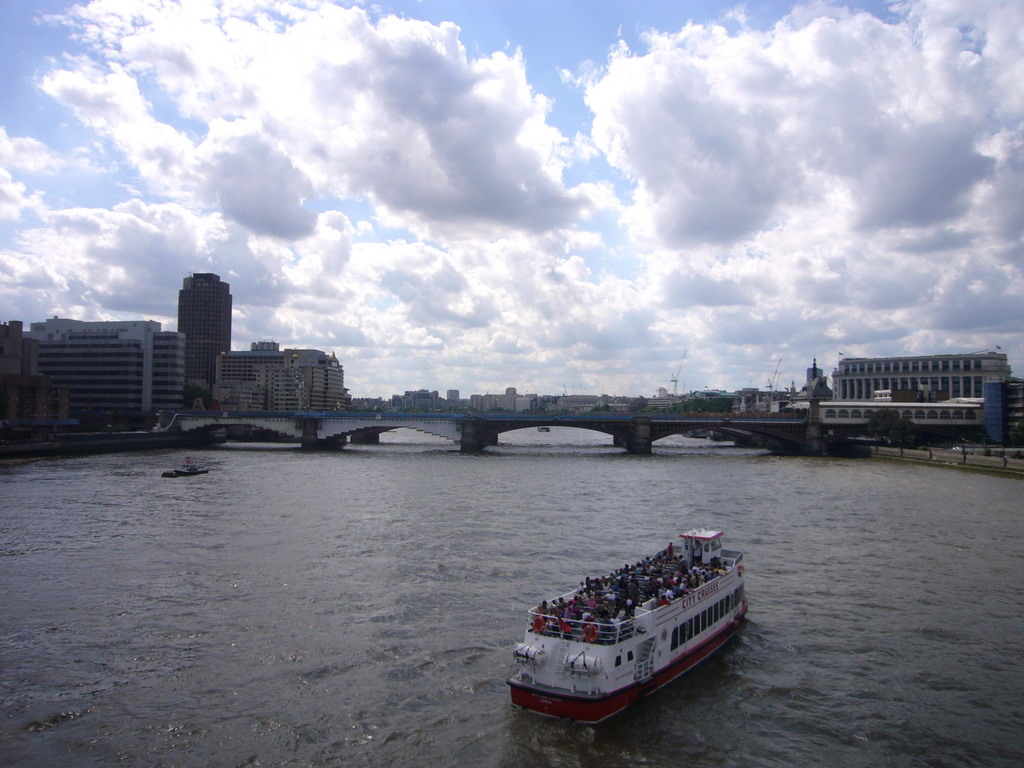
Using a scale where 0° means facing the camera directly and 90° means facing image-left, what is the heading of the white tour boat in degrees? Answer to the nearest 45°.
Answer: approximately 225°
